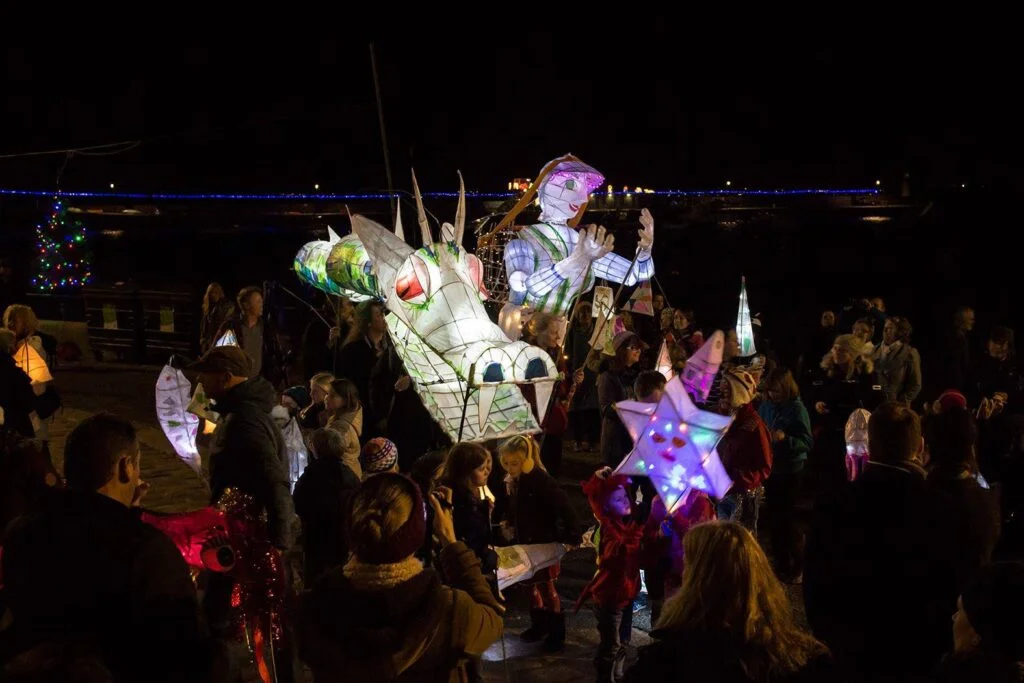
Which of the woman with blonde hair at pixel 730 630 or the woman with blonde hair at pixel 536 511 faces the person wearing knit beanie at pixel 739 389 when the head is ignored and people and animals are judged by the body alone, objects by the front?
the woman with blonde hair at pixel 730 630

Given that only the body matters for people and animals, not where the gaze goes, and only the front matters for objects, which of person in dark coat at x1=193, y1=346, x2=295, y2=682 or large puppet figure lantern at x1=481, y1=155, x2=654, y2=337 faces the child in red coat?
the large puppet figure lantern

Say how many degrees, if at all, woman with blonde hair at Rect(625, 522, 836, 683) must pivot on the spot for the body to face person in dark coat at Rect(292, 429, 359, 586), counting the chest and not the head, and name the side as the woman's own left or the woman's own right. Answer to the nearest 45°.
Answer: approximately 45° to the woman's own left

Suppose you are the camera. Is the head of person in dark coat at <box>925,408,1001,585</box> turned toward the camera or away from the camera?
away from the camera

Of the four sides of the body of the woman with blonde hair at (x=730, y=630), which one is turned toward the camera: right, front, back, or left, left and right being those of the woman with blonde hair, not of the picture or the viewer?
back

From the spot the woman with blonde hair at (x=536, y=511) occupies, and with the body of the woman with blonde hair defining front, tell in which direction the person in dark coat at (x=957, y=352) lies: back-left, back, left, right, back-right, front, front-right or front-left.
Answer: back

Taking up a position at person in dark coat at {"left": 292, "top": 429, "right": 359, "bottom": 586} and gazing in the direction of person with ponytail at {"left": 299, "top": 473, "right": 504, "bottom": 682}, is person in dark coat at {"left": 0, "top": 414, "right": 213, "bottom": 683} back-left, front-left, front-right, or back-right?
front-right

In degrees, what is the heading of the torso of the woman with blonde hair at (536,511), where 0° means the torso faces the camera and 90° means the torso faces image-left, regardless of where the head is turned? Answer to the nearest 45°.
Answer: approximately 45°

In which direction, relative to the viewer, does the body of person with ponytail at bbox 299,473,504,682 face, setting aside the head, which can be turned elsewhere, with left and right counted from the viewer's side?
facing away from the viewer
